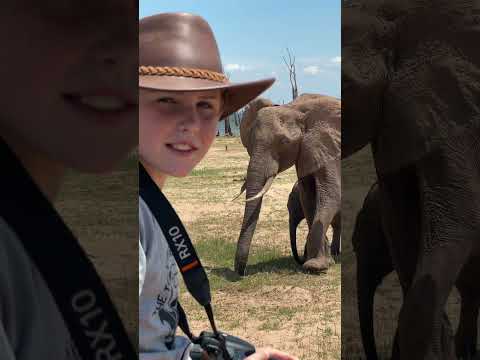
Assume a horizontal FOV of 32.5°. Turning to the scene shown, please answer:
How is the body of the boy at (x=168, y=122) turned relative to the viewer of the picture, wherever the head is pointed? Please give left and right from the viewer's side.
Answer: facing the viewer and to the right of the viewer

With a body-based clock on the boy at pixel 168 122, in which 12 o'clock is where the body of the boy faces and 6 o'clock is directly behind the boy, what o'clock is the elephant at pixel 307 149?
The elephant is roughly at 8 o'clock from the boy.

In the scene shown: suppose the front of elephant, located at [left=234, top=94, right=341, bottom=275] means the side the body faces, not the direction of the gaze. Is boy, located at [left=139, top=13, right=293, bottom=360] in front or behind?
in front
